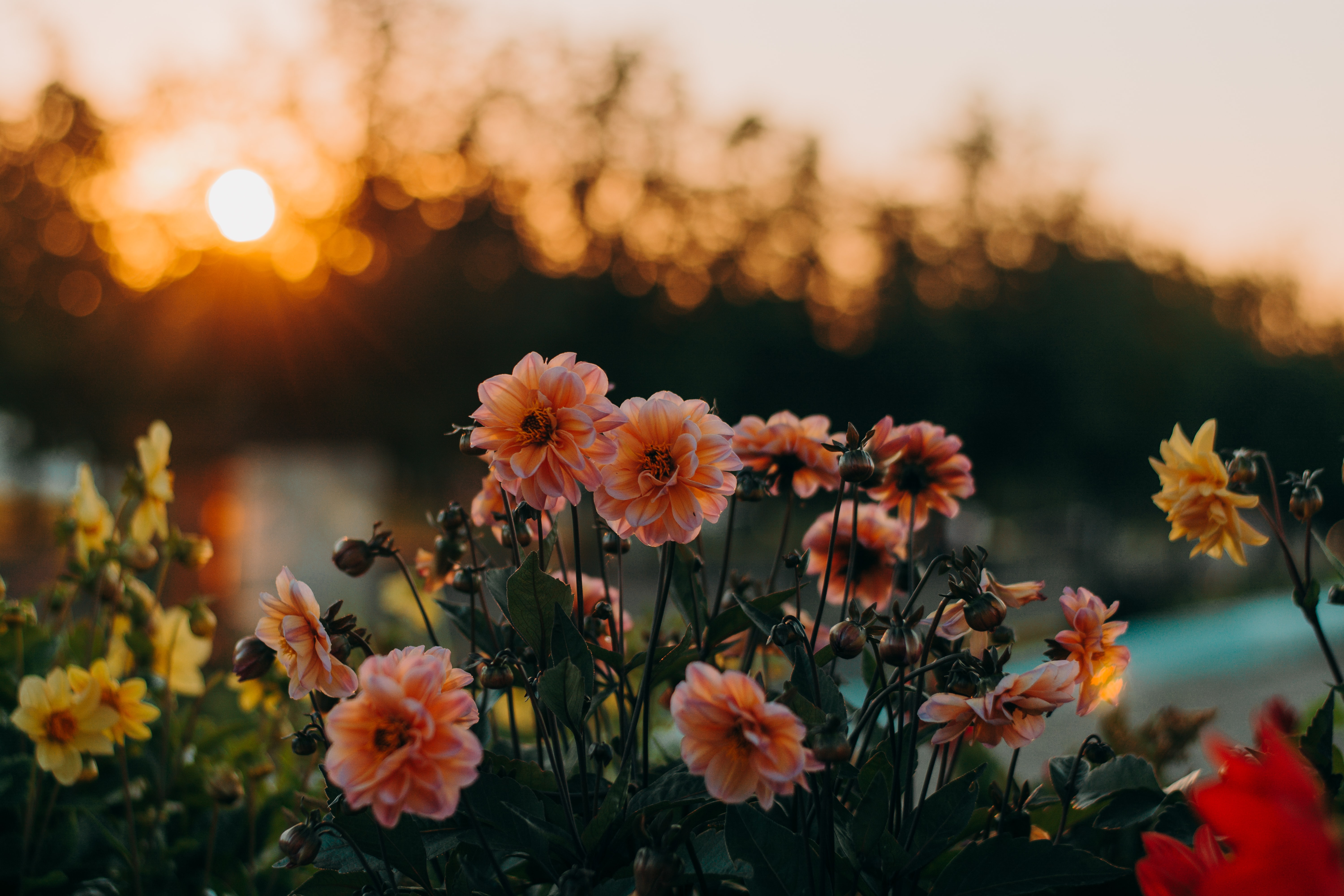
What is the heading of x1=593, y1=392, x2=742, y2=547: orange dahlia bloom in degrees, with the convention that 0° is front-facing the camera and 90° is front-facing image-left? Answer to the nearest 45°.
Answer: approximately 0°

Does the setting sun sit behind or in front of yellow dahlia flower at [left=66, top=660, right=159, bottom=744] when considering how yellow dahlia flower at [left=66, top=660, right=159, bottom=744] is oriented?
behind

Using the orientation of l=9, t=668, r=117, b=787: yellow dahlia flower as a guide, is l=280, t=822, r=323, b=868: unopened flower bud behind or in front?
in front

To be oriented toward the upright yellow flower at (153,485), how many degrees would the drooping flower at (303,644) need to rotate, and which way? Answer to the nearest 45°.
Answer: approximately 90° to its right
